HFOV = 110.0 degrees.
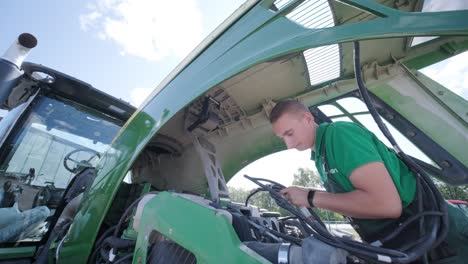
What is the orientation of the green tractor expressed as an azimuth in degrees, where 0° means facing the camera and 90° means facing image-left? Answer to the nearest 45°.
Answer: approximately 315°
